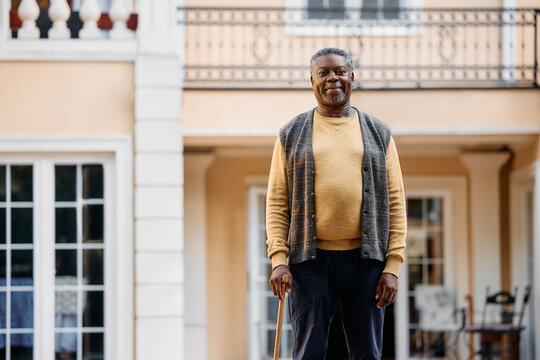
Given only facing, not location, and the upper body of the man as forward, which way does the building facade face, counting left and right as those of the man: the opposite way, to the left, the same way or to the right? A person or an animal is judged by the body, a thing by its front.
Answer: the same way

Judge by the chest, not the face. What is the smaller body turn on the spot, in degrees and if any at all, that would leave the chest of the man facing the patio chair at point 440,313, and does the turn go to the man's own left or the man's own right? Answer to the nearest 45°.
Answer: approximately 180°

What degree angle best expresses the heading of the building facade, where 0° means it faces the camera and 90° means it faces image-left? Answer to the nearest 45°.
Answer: approximately 0°

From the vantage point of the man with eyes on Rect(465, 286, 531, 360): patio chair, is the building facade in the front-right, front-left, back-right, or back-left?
front-left

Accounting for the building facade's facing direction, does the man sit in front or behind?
in front

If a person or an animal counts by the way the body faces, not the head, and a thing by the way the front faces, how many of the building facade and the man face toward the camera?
2

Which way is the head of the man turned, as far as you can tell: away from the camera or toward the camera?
toward the camera

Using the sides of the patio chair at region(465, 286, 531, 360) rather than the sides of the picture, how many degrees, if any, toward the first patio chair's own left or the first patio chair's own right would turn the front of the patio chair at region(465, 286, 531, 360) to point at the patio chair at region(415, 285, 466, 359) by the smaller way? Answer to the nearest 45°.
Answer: approximately 90° to the first patio chair's own right

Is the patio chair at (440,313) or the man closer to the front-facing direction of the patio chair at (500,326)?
the man

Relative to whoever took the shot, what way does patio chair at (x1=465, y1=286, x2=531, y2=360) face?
facing the viewer and to the left of the viewer

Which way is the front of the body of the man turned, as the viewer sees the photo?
toward the camera
